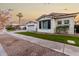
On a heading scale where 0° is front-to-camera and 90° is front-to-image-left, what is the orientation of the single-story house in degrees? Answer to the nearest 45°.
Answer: approximately 45°
